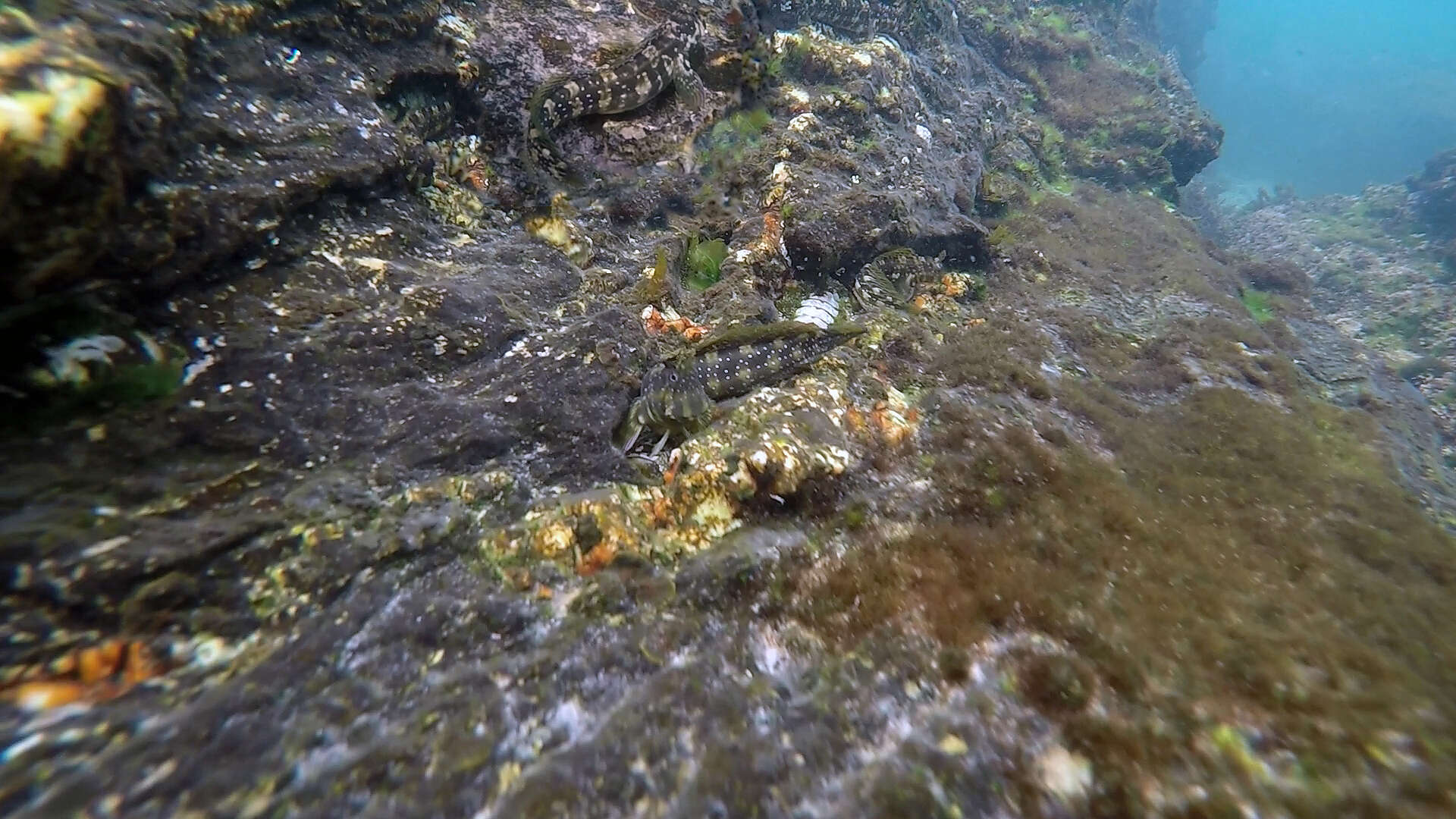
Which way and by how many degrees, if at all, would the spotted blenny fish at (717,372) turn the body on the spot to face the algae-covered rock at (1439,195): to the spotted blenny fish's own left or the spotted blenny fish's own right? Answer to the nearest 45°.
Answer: approximately 180°

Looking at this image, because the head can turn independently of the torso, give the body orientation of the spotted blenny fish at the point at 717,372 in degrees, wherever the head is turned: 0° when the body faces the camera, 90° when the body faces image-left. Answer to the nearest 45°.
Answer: approximately 45°
